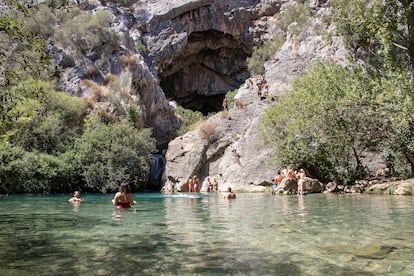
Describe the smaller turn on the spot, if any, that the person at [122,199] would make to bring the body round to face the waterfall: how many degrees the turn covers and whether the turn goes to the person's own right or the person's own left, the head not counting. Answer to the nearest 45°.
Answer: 0° — they already face it

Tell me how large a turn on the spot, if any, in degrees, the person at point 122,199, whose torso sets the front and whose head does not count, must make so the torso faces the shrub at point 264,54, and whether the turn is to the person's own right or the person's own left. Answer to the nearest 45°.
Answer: approximately 45° to the person's own right

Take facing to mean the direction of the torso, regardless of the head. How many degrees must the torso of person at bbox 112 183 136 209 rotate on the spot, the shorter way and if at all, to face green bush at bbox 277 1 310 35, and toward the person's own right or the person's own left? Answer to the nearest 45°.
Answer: approximately 45° to the person's own right

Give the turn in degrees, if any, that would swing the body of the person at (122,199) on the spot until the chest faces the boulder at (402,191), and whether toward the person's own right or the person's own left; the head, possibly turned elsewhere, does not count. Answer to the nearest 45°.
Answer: approximately 90° to the person's own right

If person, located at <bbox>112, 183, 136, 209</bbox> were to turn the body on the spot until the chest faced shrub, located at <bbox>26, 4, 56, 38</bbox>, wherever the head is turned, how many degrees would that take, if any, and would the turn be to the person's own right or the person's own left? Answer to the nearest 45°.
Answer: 0° — they already face it

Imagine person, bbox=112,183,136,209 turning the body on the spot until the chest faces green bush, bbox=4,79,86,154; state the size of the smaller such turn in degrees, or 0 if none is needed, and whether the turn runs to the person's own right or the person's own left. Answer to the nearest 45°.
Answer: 0° — they already face it

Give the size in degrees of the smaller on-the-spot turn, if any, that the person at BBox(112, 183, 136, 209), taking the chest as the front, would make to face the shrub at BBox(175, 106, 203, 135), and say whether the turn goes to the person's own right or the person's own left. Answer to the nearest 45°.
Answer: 0° — they already face it

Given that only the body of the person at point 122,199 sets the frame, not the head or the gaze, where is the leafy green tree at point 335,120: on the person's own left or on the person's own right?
on the person's own right

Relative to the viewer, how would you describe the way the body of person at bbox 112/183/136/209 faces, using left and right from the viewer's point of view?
facing away from the viewer
